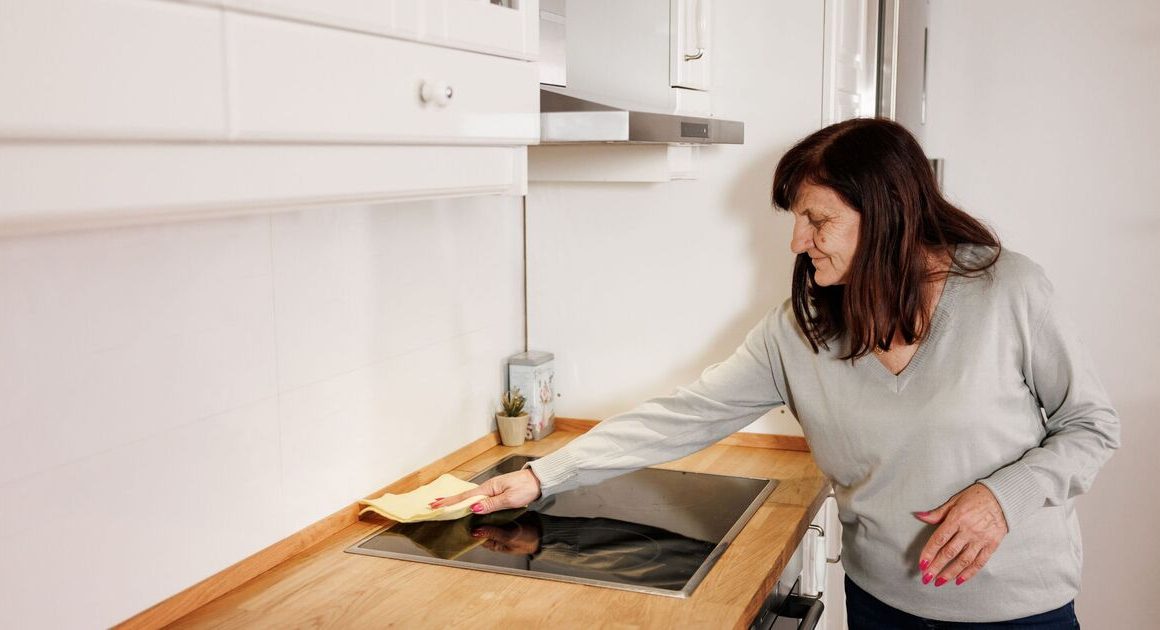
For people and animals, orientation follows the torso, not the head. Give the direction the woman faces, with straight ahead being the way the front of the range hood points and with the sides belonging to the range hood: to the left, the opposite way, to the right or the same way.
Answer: to the right

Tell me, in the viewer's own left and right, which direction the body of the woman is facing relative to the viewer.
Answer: facing the viewer and to the left of the viewer

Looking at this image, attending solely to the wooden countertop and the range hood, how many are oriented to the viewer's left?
0

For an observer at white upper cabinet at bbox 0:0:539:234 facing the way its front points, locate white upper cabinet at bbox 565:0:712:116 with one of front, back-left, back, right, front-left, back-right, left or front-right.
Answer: left

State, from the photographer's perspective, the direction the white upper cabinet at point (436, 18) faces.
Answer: facing the viewer and to the right of the viewer
